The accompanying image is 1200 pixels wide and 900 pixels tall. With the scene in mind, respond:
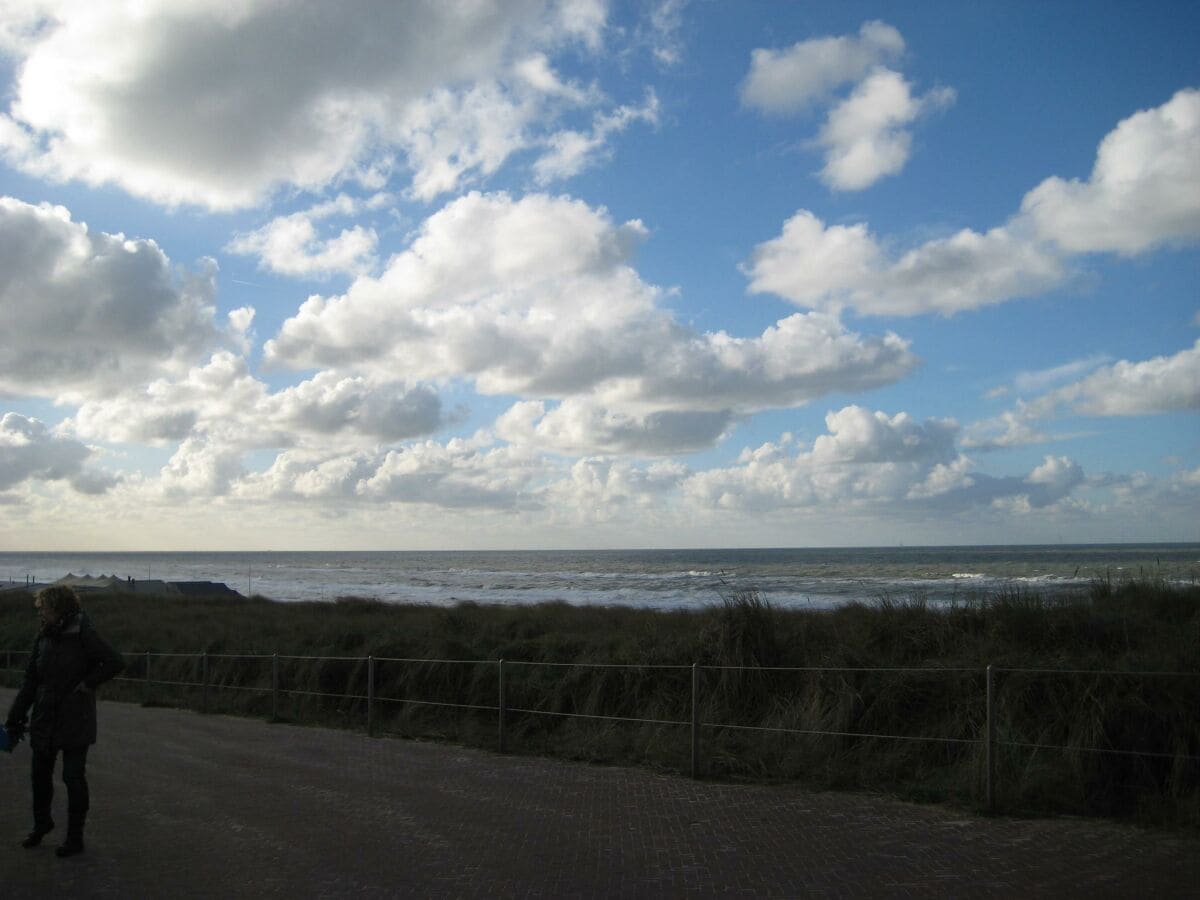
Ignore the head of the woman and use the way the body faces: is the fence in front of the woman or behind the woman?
behind

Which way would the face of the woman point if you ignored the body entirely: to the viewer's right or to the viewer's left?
to the viewer's left

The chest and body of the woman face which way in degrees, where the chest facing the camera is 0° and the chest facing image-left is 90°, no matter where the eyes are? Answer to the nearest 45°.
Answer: approximately 45°
